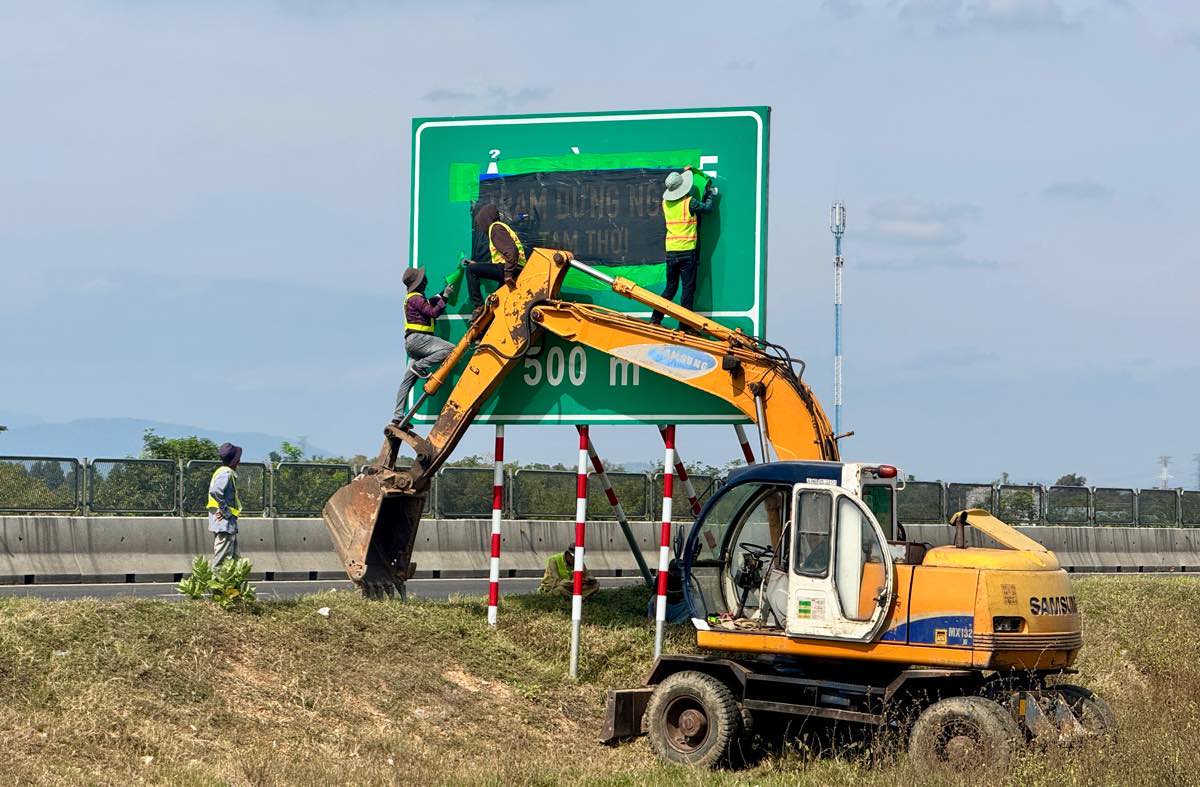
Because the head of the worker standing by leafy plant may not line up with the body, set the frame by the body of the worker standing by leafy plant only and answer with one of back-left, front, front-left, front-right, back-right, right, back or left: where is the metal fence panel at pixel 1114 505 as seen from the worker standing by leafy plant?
front-left

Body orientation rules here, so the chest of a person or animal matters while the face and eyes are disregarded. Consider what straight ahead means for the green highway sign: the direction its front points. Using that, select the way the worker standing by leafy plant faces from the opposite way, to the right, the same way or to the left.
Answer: to the left

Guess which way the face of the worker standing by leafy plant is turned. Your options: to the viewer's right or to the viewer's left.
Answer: to the viewer's right

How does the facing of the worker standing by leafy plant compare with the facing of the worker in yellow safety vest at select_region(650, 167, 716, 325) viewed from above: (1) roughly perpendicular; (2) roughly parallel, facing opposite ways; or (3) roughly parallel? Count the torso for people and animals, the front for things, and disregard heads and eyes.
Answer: roughly perpendicular

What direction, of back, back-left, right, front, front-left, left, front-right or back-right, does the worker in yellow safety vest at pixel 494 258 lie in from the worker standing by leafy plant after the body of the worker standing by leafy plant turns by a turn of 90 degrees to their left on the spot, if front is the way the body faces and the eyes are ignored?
right

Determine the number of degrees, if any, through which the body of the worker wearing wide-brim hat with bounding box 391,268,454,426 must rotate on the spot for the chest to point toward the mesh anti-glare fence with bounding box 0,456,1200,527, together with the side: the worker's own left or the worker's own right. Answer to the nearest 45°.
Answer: approximately 45° to the worker's own left

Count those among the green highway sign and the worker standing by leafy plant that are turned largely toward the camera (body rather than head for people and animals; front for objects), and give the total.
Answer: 1

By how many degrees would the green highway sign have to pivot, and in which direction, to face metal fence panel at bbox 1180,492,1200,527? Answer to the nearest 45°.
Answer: approximately 135° to its left

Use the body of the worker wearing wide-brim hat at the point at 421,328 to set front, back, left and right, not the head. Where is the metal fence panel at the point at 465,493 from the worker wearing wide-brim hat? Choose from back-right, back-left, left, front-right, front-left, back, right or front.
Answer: front-left

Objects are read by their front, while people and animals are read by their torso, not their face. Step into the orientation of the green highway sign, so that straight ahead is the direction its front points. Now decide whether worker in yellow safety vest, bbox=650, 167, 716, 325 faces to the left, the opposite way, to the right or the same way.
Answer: the opposite way

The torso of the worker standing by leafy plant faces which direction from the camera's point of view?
to the viewer's right

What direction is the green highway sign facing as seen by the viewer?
toward the camera

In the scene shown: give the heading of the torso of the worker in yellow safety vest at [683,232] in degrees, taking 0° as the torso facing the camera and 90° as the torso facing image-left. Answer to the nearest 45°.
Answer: approximately 180°

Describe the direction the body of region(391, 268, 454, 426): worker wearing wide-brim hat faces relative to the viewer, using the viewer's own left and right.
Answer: facing away from the viewer and to the right of the viewer
